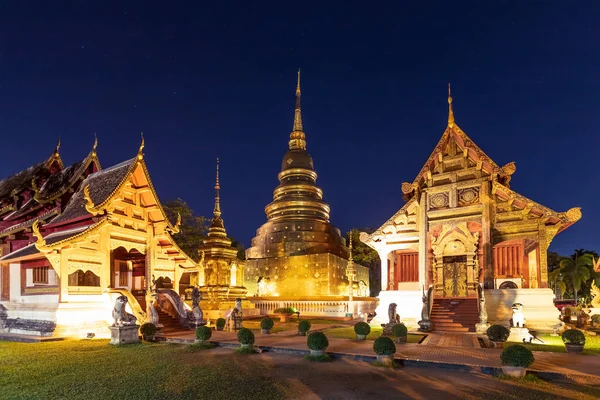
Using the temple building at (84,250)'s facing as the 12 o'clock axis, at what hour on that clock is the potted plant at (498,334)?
The potted plant is roughly at 12 o'clock from the temple building.

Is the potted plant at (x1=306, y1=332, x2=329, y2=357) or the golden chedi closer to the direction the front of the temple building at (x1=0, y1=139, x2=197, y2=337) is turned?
the potted plant

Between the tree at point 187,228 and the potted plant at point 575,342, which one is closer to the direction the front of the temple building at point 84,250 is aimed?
the potted plant

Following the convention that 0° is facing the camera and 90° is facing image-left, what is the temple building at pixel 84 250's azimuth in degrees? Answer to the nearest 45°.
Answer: approximately 315°

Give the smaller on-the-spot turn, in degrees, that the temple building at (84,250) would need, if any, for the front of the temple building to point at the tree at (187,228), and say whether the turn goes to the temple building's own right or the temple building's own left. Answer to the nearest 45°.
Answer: approximately 135° to the temple building's own left

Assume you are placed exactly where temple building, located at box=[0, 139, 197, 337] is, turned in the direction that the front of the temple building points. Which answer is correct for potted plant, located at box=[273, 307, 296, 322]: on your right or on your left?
on your left

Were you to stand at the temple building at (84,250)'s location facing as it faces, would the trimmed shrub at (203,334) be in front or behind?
in front

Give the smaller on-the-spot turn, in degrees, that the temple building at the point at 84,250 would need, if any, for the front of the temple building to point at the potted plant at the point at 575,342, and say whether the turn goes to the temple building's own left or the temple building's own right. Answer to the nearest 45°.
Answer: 0° — it already faces it

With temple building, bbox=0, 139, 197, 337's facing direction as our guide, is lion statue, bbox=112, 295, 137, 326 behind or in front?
in front
